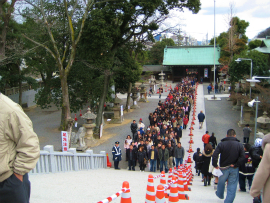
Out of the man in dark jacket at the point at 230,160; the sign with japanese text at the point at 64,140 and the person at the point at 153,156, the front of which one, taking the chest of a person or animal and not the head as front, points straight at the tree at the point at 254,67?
the man in dark jacket

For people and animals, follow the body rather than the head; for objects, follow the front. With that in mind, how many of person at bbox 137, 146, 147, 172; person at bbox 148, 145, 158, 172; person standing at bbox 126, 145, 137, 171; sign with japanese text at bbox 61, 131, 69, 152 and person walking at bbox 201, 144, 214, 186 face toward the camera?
4

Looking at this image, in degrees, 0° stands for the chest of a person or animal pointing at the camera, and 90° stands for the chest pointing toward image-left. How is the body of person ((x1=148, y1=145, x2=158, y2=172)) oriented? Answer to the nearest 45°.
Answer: approximately 0°

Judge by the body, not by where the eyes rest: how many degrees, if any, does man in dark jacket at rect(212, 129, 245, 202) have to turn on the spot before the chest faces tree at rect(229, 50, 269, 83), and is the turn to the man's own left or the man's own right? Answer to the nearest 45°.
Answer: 0° — they already face it

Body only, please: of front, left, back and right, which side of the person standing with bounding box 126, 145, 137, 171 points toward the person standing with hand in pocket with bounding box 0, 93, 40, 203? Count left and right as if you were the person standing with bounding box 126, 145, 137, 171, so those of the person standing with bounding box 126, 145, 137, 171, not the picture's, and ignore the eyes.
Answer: front

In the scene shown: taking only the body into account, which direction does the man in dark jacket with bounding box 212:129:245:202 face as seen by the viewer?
away from the camera

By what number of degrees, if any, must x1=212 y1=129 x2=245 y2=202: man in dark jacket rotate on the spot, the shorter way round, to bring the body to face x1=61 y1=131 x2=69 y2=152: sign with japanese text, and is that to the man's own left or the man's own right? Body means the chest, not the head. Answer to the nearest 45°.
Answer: approximately 45° to the man's own left

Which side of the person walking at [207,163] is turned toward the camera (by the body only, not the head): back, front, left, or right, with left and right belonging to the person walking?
back

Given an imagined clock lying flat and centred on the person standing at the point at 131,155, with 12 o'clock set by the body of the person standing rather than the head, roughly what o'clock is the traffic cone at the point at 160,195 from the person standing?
The traffic cone is roughly at 12 o'clock from the person standing.
